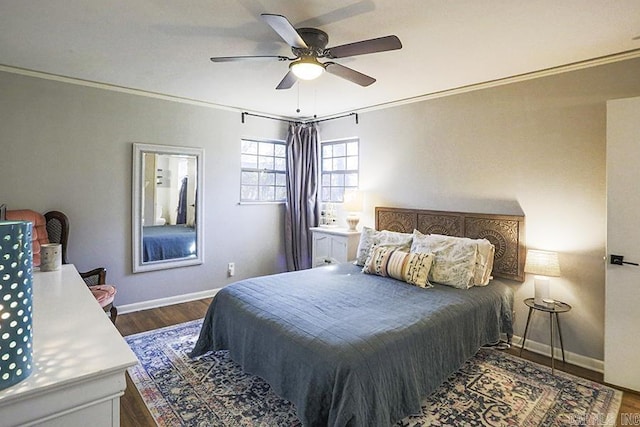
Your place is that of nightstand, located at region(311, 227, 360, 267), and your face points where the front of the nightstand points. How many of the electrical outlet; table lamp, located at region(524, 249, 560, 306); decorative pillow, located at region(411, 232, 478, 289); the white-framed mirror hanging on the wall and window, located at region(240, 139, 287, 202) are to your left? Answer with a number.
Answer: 2

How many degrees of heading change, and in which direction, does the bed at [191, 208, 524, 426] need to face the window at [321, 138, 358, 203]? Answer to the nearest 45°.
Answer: approximately 135° to its right

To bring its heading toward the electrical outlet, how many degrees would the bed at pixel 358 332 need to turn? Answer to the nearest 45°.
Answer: approximately 90° to its right

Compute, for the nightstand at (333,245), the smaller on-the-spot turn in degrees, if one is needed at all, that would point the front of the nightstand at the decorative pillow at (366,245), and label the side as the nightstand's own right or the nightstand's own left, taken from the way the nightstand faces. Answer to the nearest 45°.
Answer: approximately 45° to the nightstand's own left

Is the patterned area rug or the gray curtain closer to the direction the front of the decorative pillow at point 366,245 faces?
the patterned area rug

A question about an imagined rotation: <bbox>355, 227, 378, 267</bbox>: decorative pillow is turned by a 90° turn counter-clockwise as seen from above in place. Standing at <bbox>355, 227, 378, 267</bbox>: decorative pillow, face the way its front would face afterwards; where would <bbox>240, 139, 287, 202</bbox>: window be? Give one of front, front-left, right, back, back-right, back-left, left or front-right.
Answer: back

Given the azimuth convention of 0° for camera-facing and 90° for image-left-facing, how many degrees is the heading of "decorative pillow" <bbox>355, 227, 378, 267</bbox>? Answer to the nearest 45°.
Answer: approximately 45°

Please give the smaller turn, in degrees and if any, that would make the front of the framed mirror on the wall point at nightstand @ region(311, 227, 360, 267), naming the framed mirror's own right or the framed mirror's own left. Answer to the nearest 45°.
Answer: approximately 45° to the framed mirror's own left

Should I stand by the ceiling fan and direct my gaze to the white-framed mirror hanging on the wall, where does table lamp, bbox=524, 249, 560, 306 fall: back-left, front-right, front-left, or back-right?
back-right

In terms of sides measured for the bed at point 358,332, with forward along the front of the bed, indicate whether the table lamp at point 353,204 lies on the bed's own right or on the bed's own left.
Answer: on the bed's own right

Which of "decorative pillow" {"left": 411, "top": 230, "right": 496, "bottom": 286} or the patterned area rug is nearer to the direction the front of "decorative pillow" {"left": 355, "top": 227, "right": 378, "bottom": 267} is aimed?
the patterned area rug

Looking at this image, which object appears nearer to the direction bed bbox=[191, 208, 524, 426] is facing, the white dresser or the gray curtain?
the white dresser

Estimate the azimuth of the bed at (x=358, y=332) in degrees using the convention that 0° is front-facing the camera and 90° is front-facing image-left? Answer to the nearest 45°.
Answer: approximately 45°
